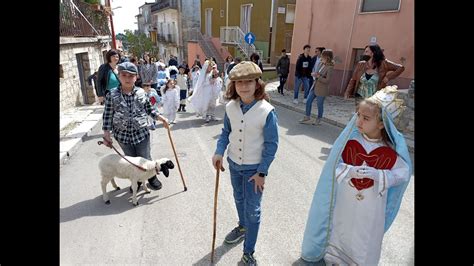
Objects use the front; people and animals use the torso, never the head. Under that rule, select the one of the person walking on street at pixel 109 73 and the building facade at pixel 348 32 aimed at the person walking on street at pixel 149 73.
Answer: the building facade

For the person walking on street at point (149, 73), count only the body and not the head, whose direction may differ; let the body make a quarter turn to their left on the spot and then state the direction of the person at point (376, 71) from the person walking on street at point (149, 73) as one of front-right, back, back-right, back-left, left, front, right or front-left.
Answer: front-right

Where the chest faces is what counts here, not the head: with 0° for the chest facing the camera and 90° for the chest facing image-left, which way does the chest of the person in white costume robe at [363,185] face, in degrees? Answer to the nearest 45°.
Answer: approximately 0°

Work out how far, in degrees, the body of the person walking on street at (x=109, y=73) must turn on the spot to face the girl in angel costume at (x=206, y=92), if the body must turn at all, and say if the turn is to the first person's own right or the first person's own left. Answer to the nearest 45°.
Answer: approximately 90° to the first person's own left

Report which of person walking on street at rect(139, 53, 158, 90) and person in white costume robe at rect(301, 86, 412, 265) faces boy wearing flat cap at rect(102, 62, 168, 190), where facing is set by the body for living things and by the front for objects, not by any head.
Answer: the person walking on street
